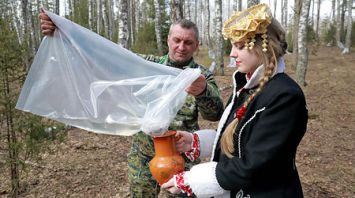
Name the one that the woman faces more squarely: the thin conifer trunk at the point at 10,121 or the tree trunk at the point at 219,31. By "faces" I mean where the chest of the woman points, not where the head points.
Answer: the thin conifer trunk

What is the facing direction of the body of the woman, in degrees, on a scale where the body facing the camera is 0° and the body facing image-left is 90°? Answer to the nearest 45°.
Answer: approximately 90°

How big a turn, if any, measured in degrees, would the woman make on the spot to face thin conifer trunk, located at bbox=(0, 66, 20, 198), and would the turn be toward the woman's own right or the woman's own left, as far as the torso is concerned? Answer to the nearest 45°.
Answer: approximately 45° to the woman's own right

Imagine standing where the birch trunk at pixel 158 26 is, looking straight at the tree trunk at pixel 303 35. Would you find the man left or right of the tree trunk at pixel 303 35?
right

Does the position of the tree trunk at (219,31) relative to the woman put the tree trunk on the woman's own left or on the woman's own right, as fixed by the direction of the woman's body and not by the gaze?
on the woman's own right

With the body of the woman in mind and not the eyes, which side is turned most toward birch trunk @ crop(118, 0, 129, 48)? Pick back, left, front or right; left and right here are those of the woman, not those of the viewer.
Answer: right

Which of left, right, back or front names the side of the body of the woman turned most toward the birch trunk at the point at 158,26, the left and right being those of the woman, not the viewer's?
right

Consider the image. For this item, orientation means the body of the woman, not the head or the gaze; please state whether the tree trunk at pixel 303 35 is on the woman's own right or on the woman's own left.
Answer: on the woman's own right

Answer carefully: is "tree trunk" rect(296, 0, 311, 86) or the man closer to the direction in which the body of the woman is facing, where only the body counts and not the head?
the man

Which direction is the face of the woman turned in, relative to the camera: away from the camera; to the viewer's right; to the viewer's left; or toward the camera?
to the viewer's left
